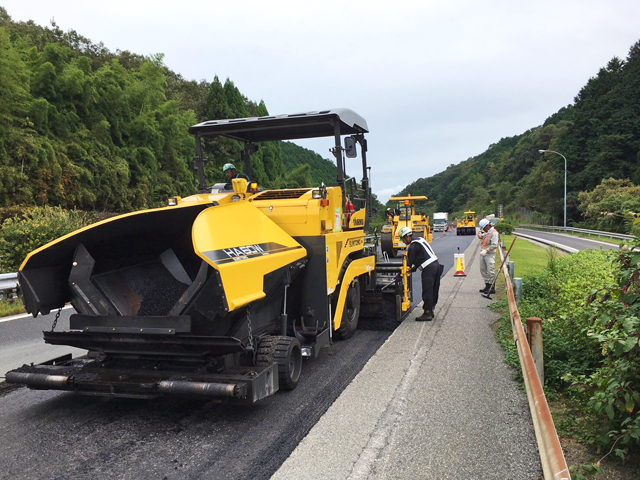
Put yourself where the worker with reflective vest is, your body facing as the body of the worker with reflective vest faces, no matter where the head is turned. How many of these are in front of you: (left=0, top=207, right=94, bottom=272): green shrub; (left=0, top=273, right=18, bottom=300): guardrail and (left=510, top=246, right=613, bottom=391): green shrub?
2

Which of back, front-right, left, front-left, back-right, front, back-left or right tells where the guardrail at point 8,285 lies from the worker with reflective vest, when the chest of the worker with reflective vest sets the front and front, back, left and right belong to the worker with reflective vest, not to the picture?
front

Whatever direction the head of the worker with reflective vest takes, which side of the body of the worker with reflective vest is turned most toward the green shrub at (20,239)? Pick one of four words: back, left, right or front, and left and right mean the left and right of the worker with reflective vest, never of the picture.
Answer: front

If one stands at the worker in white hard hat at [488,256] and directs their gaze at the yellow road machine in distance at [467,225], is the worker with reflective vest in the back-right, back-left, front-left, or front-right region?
back-left

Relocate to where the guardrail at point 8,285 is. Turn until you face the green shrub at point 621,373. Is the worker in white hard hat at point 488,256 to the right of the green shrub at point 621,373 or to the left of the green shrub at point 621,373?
left

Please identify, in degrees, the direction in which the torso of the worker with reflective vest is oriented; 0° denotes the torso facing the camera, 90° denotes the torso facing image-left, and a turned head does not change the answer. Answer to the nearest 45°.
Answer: approximately 90°

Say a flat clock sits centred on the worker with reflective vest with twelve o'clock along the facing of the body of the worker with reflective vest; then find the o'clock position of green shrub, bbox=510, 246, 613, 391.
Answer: The green shrub is roughly at 8 o'clock from the worker with reflective vest.

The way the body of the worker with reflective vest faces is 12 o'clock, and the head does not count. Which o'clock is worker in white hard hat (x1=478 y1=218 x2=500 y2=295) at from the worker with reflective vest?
The worker in white hard hat is roughly at 4 o'clock from the worker with reflective vest.

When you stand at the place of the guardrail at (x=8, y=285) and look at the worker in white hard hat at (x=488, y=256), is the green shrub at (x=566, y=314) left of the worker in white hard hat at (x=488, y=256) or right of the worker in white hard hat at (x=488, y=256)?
right

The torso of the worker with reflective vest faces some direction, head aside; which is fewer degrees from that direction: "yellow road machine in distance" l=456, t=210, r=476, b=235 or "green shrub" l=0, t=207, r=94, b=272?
the green shrub
